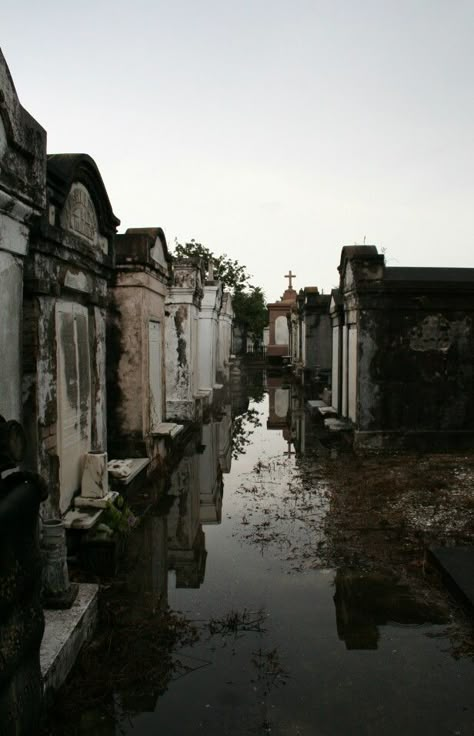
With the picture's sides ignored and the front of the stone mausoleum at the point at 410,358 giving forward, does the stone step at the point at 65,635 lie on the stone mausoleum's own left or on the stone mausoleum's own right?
on the stone mausoleum's own left

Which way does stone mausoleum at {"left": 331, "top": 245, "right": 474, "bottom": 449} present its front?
to the viewer's left

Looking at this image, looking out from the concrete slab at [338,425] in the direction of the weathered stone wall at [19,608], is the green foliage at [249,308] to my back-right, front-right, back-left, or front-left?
back-right

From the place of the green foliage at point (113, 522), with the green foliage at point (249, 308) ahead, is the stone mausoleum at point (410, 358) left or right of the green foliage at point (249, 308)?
right

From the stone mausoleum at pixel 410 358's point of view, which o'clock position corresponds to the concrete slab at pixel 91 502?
The concrete slab is roughly at 10 o'clock from the stone mausoleum.

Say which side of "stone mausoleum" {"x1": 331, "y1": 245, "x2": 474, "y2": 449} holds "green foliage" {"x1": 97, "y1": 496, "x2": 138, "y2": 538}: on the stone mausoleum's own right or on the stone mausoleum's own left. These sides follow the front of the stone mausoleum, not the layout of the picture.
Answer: on the stone mausoleum's own left

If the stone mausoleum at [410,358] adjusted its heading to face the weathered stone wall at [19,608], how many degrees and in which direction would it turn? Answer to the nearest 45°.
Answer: approximately 90° to its left

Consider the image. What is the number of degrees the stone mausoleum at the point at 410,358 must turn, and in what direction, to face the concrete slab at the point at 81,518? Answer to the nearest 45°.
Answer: approximately 45° to its left

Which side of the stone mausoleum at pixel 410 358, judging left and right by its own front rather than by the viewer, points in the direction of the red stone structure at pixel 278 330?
right

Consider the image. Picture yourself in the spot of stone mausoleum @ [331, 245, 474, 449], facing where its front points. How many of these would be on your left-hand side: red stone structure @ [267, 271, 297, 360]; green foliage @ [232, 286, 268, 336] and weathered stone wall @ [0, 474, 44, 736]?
1

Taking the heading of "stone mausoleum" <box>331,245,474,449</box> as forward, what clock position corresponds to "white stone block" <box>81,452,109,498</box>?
The white stone block is roughly at 10 o'clock from the stone mausoleum.
